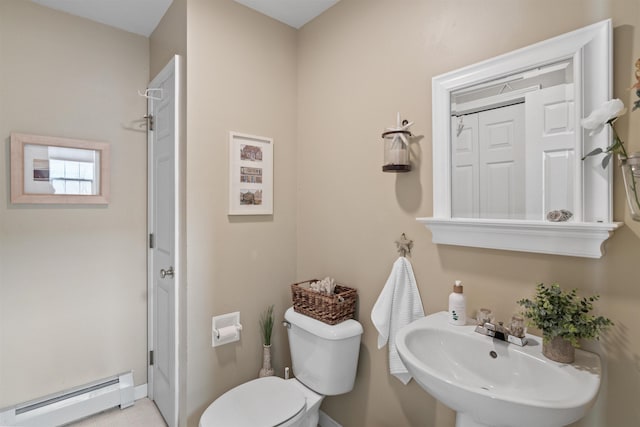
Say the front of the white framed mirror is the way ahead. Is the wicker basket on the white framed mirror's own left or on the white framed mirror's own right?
on the white framed mirror's own right

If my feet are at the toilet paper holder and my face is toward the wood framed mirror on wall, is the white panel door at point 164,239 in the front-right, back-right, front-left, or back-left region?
front-right

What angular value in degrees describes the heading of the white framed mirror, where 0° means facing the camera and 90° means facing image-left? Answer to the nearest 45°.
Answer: approximately 45°

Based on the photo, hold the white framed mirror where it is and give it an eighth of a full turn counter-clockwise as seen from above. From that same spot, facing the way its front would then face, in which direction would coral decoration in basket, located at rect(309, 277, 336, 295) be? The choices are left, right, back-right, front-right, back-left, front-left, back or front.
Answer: right

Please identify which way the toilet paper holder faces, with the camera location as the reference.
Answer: facing the viewer and to the right of the viewer

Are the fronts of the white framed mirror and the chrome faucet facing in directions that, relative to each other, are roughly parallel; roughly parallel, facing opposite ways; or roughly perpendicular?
roughly parallel

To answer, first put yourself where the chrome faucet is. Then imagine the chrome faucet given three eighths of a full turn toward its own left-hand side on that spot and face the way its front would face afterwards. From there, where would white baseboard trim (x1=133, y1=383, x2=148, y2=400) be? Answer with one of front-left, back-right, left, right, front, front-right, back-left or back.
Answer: back

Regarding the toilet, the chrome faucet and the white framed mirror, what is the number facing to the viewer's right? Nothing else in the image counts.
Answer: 0

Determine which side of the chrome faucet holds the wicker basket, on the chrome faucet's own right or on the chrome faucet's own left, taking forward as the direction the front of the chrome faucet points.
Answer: on the chrome faucet's own right

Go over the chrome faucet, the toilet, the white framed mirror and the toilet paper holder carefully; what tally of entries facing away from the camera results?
0

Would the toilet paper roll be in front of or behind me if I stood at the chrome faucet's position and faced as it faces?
in front

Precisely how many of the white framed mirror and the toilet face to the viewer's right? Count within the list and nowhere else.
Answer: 0

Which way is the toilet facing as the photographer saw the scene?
facing the viewer and to the left of the viewer

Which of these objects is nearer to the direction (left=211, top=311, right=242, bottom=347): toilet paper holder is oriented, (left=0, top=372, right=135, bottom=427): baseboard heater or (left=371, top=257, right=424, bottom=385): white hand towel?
the white hand towel

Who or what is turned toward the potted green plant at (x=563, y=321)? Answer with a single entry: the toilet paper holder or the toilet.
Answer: the toilet paper holder

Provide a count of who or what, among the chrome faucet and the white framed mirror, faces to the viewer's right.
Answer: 0
